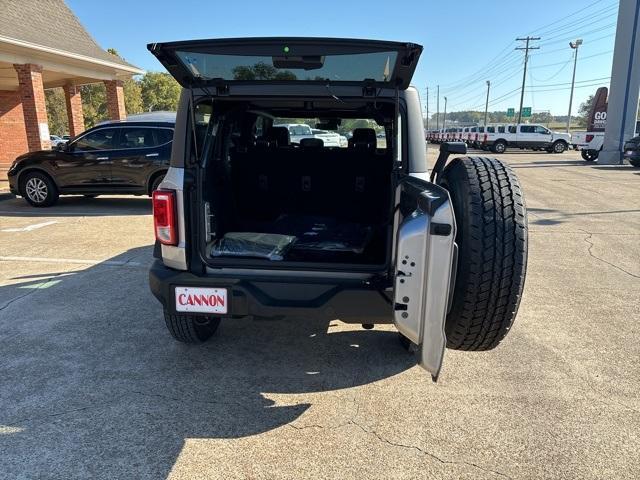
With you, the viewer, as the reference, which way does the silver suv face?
facing away from the viewer

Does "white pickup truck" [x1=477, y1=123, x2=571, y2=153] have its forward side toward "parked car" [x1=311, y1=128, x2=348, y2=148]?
no

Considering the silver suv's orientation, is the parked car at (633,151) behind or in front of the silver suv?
in front

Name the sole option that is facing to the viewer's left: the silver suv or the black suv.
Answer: the black suv

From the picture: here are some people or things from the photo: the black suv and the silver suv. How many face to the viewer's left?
1

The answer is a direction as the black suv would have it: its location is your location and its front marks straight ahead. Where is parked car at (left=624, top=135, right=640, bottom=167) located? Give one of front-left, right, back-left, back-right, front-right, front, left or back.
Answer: back

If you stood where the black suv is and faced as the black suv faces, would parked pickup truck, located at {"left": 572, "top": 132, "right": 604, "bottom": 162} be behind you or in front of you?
behind

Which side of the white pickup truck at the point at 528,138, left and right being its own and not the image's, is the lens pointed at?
right

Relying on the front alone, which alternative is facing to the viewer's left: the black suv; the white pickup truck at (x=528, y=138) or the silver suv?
the black suv

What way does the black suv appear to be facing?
to the viewer's left

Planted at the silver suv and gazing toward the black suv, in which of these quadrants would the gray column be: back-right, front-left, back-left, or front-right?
front-right

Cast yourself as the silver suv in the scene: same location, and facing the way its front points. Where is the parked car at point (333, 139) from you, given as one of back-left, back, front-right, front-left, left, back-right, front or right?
front

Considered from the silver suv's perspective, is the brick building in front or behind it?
in front
